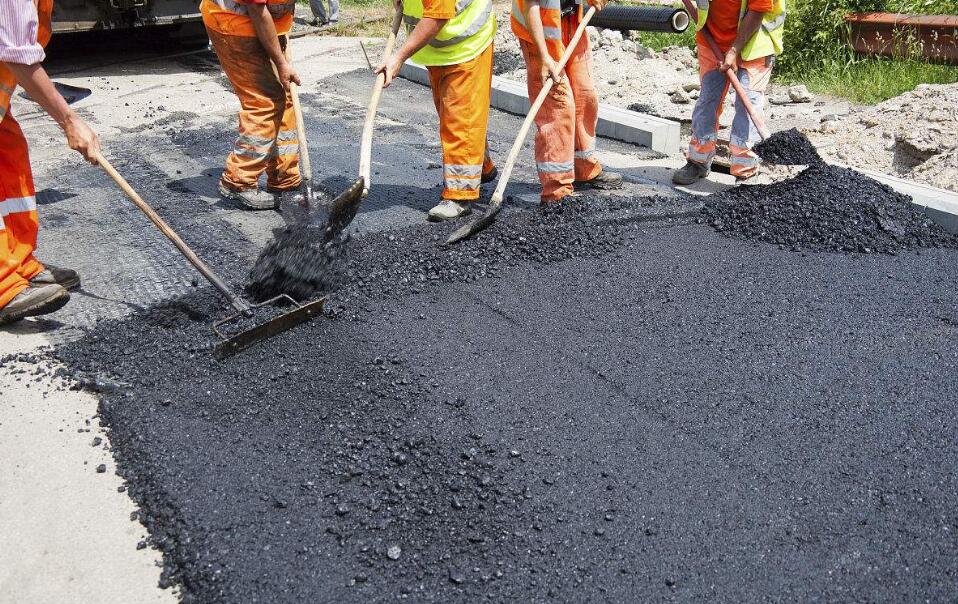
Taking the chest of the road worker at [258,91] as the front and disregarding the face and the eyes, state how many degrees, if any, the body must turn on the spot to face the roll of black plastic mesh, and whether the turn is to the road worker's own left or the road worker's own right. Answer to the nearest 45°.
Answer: approximately 90° to the road worker's own left

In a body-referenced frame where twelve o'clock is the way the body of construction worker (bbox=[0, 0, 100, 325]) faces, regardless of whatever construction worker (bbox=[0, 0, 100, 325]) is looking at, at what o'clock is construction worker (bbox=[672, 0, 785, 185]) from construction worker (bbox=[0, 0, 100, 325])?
construction worker (bbox=[672, 0, 785, 185]) is roughly at 12 o'clock from construction worker (bbox=[0, 0, 100, 325]).

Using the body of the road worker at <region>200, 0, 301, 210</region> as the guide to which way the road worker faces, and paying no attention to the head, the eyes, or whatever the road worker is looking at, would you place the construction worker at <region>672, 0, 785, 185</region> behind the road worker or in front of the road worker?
in front

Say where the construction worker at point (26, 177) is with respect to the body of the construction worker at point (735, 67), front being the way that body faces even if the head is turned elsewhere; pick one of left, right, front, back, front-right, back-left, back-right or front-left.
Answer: front

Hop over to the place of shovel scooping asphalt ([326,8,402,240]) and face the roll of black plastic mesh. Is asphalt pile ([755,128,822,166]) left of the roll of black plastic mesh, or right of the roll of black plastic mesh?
right

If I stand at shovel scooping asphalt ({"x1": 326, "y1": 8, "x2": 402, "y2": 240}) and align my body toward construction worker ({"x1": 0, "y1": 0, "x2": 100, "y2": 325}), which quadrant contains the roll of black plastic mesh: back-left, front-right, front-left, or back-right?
back-right

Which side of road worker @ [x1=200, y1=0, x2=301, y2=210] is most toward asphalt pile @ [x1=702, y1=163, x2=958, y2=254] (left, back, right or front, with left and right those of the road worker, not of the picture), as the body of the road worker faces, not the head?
front

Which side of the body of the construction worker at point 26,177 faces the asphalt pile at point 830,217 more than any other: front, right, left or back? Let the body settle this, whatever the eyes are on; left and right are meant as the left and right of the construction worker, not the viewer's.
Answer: front

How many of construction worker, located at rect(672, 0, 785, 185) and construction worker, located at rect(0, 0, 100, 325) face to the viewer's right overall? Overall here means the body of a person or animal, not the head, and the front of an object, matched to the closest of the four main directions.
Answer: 1

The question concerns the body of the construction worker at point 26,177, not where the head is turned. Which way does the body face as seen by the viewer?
to the viewer's right

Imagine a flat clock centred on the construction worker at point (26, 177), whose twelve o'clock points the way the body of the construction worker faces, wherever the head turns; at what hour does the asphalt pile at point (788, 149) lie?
The asphalt pile is roughly at 12 o'clock from the construction worker.

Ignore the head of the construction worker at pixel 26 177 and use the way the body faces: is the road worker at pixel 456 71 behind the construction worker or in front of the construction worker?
in front
